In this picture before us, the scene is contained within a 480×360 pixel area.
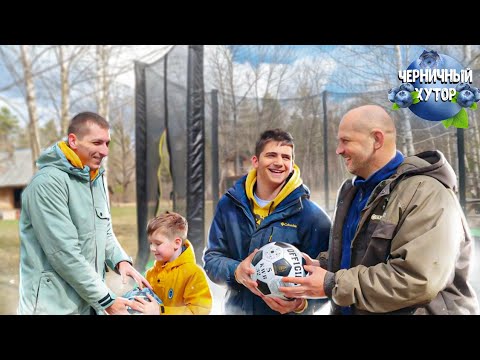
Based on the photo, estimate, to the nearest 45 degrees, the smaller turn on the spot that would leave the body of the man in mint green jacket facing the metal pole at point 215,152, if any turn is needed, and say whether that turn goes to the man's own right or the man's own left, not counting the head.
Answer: approximately 45° to the man's own left

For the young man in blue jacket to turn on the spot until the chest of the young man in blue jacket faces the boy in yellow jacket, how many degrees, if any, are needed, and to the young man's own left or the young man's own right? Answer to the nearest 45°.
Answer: approximately 90° to the young man's own right

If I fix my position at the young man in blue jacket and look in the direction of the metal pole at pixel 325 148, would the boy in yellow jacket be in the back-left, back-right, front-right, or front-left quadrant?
back-left

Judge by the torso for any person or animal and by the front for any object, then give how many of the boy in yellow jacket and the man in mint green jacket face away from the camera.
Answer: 0

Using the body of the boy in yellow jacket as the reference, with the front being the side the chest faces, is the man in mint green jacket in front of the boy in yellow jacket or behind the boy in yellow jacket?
in front

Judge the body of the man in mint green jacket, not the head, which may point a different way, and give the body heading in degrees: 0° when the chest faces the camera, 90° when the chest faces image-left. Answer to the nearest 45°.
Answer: approximately 315°

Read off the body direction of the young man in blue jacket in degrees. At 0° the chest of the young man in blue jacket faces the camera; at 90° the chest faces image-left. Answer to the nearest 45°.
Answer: approximately 0°

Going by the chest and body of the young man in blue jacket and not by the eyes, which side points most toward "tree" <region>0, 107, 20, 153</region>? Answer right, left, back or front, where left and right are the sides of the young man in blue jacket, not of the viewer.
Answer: back

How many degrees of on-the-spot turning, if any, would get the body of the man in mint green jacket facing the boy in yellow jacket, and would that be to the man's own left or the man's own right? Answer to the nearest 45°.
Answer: approximately 45° to the man's own left
